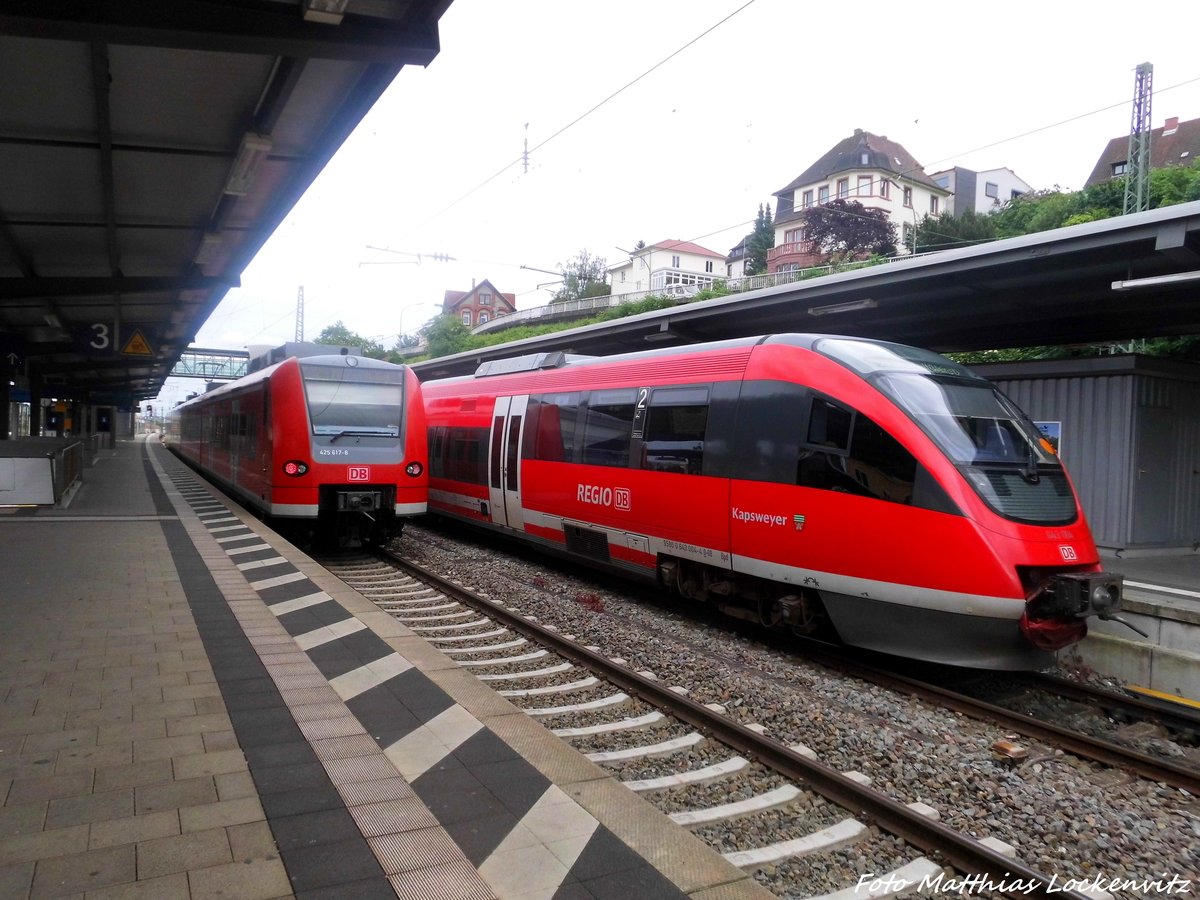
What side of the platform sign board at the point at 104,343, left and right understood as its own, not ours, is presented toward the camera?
front

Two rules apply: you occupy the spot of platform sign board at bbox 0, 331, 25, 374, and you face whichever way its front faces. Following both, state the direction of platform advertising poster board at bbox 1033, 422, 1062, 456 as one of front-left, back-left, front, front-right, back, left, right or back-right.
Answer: front-left

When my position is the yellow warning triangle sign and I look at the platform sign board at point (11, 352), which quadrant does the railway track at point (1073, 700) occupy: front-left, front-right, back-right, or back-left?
back-left

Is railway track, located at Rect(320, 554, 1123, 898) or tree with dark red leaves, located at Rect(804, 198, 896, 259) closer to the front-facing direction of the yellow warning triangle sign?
the railway track

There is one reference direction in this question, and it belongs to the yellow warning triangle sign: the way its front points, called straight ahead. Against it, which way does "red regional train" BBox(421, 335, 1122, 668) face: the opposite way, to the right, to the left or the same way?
the same way

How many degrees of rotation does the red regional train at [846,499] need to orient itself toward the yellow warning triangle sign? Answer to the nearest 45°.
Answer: approximately 180°

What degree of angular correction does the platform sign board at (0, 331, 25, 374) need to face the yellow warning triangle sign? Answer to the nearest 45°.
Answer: approximately 45° to its left

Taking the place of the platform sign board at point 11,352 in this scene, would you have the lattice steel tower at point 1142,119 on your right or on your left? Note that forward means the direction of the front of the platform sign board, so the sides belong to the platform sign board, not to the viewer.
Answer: on your left

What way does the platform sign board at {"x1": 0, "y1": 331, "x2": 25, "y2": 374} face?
toward the camera

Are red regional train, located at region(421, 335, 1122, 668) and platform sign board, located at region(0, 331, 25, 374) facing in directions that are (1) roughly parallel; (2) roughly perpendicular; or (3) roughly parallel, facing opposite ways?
roughly parallel

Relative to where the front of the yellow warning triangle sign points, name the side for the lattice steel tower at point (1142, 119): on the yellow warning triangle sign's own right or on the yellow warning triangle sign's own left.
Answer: on the yellow warning triangle sign's own left

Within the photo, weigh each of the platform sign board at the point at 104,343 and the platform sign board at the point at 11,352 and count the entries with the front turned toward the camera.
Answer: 2
